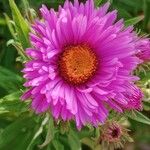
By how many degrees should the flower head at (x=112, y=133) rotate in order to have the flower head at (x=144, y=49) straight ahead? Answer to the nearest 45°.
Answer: approximately 90° to its left

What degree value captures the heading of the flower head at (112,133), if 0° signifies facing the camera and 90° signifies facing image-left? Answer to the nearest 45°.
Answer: approximately 0°

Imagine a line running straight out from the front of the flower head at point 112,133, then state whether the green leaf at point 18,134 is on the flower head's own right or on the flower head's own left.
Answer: on the flower head's own right
